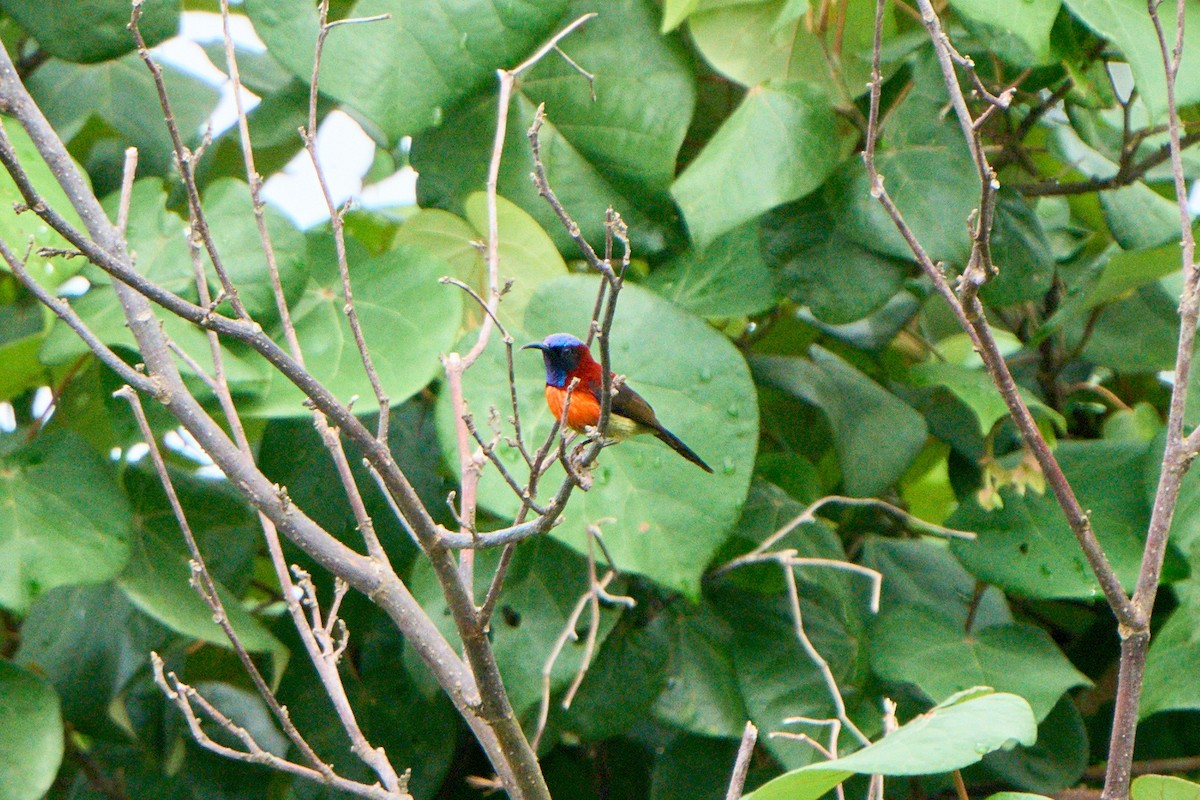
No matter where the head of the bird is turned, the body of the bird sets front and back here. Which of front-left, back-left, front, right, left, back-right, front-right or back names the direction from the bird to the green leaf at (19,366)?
front

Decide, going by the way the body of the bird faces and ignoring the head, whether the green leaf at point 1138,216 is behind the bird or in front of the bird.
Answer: behind

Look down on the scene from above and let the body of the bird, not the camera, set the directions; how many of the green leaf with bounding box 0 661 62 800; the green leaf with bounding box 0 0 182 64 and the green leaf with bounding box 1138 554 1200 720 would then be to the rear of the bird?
1

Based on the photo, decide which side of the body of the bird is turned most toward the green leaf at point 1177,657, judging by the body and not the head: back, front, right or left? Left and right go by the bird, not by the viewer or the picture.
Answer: back

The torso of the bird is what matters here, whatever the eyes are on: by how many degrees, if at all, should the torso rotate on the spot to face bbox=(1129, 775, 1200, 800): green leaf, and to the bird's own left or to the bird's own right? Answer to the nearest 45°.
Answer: approximately 135° to the bird's own left

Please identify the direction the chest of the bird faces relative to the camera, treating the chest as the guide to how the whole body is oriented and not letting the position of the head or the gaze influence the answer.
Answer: to the viewer's left

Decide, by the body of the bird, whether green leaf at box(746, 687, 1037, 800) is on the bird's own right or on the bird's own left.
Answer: on the bird's own left

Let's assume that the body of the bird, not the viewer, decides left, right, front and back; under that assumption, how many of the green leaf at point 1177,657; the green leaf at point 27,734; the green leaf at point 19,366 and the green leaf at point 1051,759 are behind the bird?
2
